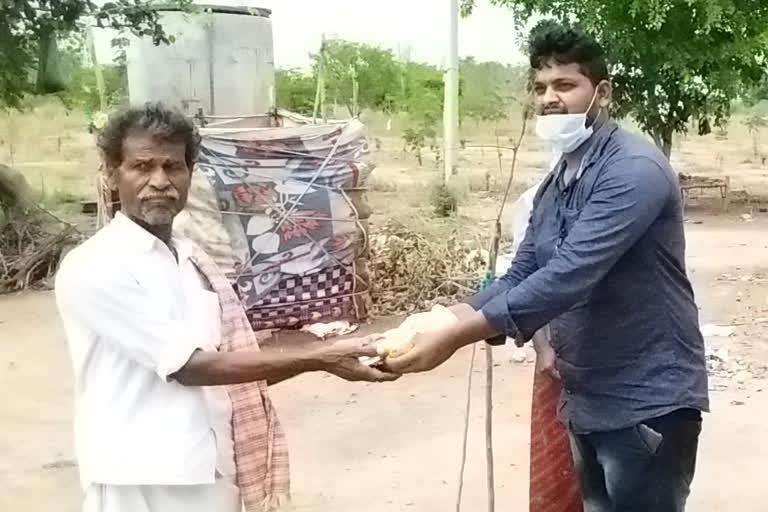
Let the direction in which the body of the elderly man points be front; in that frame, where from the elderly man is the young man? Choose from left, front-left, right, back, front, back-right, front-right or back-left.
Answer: front-left

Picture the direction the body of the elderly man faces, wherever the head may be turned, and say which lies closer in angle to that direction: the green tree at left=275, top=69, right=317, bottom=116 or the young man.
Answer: the young man

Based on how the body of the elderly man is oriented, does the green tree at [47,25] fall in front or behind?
behind

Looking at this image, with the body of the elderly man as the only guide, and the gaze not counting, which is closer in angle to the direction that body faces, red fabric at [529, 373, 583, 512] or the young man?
the young man

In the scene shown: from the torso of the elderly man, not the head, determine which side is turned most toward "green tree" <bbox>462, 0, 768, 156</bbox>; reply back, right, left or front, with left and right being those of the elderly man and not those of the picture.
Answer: left

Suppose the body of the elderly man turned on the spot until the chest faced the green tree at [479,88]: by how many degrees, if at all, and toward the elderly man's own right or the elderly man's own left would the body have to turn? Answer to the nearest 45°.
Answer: approximately 135° to the elderly man's own left

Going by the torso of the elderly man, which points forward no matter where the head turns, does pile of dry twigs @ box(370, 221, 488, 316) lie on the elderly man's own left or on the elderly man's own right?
on the elderly man's own left

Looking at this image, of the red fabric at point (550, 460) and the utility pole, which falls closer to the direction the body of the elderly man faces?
the red fabric

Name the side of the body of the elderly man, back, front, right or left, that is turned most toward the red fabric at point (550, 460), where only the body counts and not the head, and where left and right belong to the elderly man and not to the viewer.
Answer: left

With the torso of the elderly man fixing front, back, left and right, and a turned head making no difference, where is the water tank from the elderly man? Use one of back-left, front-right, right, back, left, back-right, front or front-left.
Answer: back-left

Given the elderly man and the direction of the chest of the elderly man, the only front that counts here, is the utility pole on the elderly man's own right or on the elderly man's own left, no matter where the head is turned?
on the elderly man's own left
